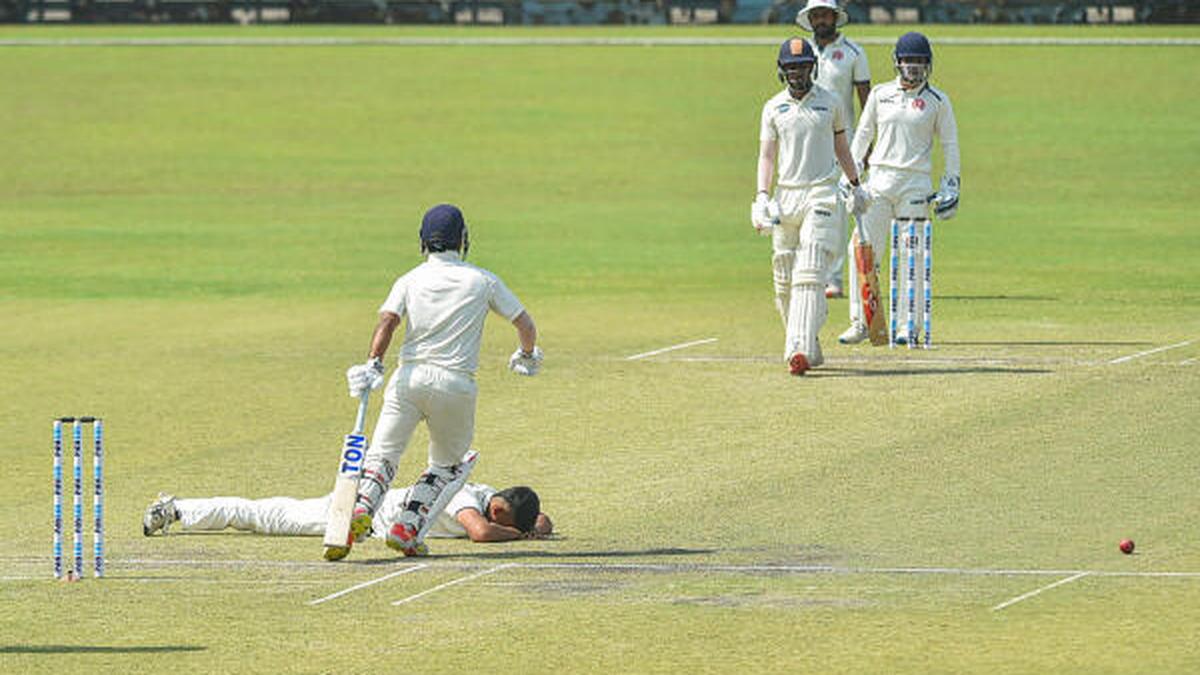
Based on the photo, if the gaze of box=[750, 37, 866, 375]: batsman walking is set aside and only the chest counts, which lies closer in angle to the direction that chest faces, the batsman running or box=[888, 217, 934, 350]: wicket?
the batsman running

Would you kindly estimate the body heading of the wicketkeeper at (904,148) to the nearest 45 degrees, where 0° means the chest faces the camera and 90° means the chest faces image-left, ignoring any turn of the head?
approximately 0°

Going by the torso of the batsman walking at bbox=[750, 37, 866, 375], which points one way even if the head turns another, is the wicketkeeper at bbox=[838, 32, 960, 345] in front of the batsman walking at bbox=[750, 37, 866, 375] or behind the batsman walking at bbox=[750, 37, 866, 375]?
behind

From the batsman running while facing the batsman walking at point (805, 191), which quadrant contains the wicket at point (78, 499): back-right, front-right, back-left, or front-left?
back-left
